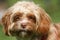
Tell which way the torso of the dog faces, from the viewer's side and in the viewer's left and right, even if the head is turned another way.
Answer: facing the viewer and to the left of the viewer
